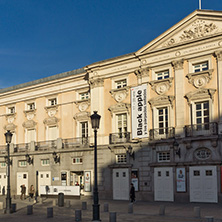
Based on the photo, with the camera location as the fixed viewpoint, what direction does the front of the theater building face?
facing the viewer and to the left of the viewer
